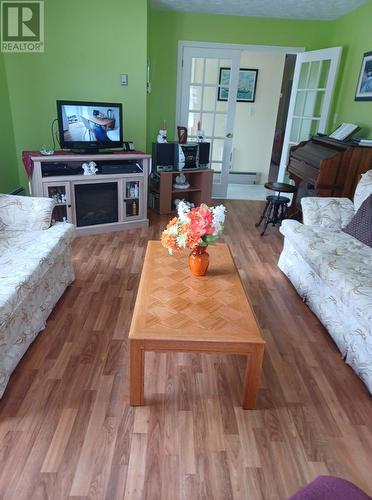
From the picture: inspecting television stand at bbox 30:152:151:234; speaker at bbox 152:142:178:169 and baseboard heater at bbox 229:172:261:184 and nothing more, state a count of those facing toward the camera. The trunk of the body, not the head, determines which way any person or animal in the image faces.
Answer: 3

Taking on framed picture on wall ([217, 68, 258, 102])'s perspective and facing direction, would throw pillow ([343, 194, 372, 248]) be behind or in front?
in front

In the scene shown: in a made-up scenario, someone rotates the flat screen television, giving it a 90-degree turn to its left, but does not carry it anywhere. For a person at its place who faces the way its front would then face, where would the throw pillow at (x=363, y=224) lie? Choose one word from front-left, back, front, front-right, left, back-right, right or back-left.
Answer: front-right

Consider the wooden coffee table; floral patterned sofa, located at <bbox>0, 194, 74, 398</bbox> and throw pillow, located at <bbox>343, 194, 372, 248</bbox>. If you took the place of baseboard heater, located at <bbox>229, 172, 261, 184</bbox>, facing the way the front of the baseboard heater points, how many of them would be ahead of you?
3

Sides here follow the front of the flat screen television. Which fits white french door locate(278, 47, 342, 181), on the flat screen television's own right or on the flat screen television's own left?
on the flat screen television's own left

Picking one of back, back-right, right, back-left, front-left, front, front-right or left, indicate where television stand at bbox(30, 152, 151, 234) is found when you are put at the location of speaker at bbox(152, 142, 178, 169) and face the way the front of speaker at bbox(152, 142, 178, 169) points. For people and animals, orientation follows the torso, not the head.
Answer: front-right

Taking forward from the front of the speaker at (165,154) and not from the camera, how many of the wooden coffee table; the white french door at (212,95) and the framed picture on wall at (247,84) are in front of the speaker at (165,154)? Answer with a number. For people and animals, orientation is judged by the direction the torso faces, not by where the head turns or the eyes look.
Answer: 1

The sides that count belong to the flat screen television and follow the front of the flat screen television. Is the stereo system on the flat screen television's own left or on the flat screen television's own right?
on the flat screen television's own left

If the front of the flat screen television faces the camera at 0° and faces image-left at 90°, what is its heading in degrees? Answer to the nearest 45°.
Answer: approximately 0°

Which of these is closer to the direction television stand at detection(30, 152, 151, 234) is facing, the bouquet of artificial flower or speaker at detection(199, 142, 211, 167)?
the bouquet of artificial flower

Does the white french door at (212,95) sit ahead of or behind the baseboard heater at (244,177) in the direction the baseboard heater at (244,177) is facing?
ahead

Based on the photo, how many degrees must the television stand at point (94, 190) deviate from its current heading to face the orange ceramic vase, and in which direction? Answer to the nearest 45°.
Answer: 0° — it already faces it

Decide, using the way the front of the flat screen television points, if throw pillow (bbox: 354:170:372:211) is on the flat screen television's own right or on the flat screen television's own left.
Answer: on the flat screen television's own left

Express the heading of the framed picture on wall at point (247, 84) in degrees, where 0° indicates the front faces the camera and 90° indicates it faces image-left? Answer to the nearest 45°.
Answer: approximately 0°
